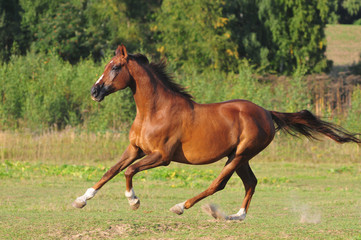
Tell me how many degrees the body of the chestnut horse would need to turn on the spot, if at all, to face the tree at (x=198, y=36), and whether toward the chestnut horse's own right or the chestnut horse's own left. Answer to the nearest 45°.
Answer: approximately 90° to the chestnut horse's own right

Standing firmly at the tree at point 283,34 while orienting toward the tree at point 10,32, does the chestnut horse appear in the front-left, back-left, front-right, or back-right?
front-left

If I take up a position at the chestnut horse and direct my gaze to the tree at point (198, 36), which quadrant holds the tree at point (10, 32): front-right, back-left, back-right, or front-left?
front-left

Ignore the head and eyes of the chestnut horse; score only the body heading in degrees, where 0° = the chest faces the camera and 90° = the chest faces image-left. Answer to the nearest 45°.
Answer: approximately 90°

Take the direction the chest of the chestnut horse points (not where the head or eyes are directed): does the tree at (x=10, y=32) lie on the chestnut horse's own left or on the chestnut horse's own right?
on the chestnut horse's own right

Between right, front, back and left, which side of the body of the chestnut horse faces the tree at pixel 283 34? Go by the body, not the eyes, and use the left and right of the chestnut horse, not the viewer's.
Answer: right

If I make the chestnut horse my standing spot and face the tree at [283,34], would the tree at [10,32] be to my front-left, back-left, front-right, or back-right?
front-left
